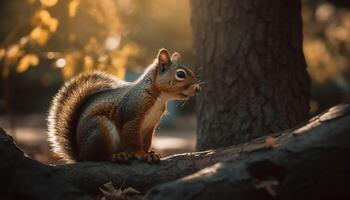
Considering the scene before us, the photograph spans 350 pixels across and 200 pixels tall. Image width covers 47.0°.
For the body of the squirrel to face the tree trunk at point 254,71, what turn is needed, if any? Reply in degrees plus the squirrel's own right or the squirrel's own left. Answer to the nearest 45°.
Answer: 0° — it already faces it

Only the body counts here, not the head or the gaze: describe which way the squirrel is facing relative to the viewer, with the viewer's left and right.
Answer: facing to the right of the viewer
